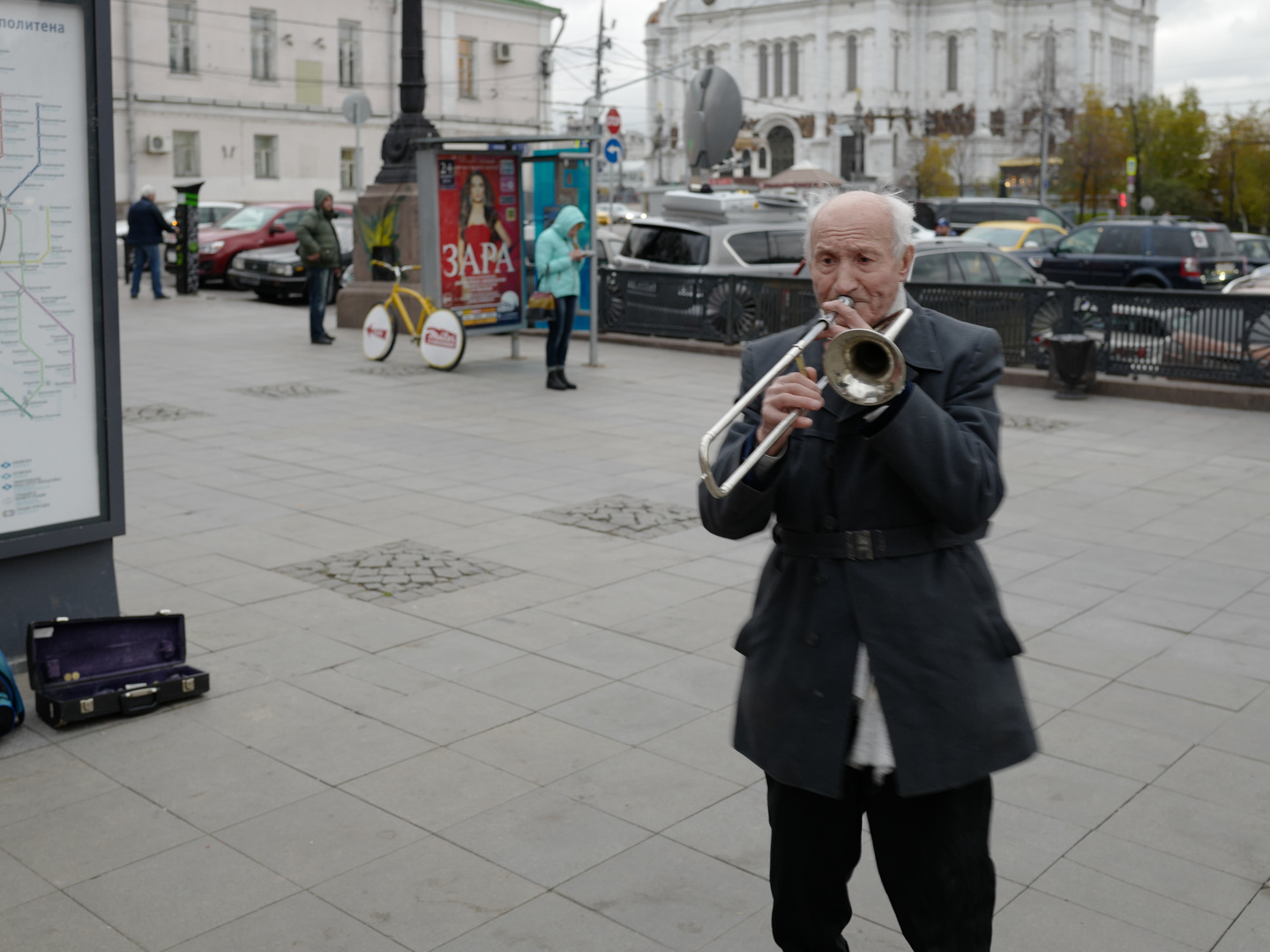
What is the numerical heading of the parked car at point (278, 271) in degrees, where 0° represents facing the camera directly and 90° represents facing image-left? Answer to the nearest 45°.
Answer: approximately 45°

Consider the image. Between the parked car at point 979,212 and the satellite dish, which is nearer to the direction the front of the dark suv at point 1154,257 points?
the parked car

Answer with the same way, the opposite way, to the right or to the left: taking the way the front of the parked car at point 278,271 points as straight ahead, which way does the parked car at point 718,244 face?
the opposite way

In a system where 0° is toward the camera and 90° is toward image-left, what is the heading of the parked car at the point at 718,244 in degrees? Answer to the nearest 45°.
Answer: approximately 225°

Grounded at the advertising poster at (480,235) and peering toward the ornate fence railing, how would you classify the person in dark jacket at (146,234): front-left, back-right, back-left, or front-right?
back-left

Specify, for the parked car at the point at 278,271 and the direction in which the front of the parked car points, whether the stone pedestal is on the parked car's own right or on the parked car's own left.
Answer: on the parked car's own left

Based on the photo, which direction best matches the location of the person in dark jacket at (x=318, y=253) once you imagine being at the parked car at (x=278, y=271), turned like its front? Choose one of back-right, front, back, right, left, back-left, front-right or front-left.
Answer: front-left

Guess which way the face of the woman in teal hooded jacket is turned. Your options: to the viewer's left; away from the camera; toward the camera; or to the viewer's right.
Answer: to the viewer's right

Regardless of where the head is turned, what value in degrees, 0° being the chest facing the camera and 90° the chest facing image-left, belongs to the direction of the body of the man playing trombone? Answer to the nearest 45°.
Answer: approximately 0°

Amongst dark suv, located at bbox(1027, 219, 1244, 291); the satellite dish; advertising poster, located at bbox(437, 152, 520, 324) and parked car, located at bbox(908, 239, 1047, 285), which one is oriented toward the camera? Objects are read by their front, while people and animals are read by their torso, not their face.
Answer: the advertising poster

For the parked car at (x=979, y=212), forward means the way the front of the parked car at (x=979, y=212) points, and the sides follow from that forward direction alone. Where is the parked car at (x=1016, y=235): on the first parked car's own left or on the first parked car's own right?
on the first parked car's own right
